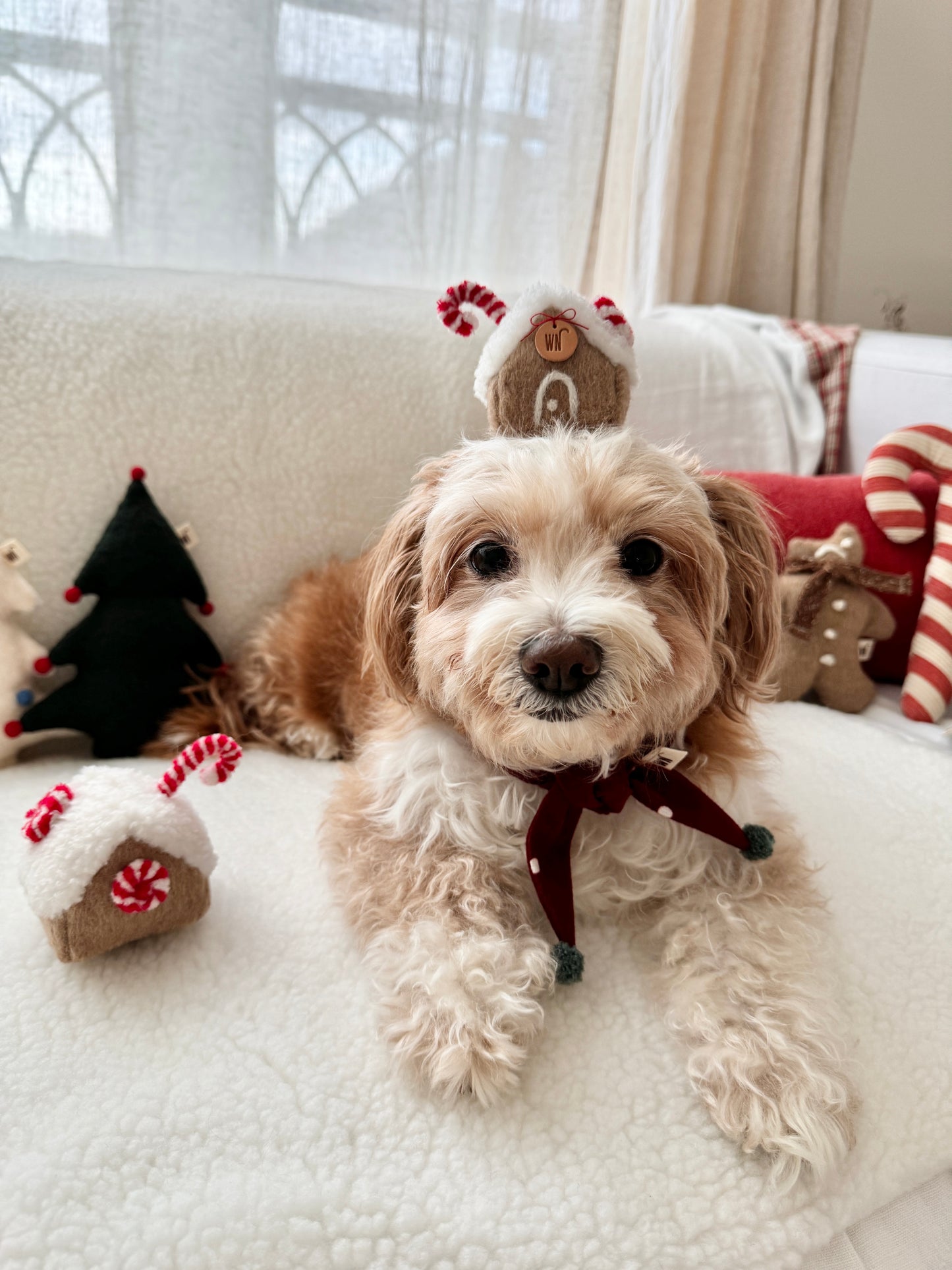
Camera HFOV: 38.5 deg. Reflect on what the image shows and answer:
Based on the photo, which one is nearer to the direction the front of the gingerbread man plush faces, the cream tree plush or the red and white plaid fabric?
the cream tree plush

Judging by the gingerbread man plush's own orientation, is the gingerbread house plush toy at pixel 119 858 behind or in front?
in front

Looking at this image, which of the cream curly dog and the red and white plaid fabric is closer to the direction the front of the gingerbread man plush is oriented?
the cream curly dog

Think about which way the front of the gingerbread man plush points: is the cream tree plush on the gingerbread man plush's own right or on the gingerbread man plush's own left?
on the gingerbread man plush's own right

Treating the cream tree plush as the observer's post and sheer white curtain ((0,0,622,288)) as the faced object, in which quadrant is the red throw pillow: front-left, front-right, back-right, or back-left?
front-right

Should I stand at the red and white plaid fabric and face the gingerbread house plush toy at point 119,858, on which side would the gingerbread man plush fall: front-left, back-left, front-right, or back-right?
front-left

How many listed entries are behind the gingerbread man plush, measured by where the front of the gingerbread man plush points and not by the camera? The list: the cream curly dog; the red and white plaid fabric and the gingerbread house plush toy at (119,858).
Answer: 1

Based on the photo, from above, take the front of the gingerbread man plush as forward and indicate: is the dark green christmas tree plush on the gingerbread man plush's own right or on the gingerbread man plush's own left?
on the gingerbread man plush's own right

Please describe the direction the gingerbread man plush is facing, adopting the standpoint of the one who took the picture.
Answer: facing the viewer

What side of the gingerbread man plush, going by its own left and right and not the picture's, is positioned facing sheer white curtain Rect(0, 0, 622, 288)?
right

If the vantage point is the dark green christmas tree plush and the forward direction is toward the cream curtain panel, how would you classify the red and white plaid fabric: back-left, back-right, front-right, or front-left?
front-right

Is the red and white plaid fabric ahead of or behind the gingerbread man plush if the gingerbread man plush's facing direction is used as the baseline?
behind

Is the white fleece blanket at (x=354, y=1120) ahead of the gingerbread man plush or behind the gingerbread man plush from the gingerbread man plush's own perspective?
ahead
